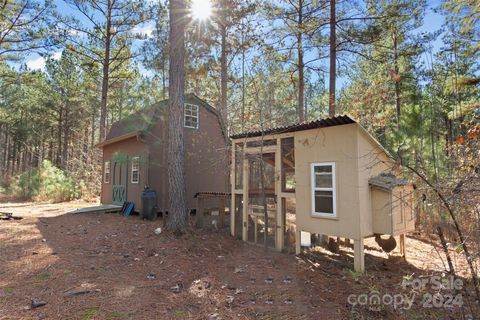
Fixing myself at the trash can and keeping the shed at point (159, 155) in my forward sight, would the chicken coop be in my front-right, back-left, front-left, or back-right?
back-right

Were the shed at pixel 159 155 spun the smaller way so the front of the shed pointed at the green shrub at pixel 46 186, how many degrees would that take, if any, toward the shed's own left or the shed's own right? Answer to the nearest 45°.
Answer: approximately 90° to the shed's own right

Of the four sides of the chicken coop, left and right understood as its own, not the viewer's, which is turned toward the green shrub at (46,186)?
right

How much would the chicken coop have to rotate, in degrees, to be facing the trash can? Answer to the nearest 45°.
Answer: approximately 90° to its right

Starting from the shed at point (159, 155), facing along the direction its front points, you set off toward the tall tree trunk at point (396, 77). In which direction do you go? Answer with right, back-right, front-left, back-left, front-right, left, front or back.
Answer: back-left

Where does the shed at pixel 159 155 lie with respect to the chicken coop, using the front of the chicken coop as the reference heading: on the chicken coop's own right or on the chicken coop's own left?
on the chicken coop's own right

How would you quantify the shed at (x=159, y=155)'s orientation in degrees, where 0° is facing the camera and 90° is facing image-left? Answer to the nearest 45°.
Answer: approximately 45°
